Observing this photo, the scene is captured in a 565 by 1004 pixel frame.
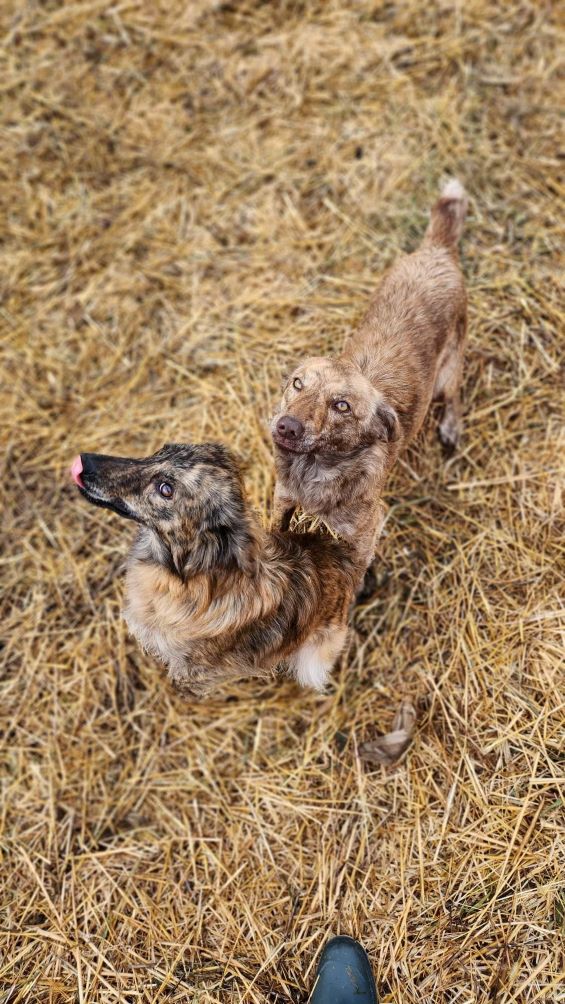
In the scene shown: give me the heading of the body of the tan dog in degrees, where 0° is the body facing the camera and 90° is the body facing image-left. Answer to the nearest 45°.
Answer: approximately 45°

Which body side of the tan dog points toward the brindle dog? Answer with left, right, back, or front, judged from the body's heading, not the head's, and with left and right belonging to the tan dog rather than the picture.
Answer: front
